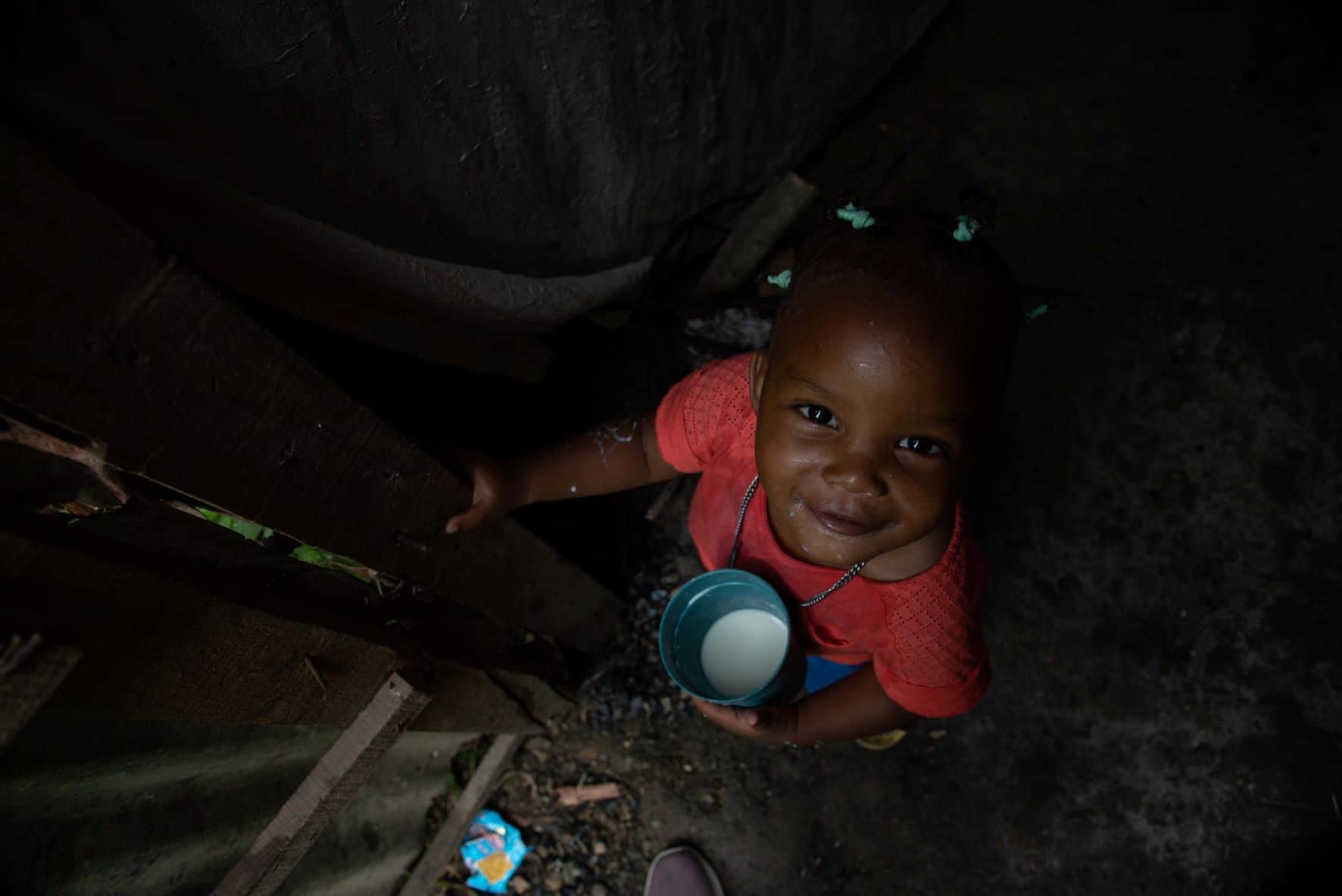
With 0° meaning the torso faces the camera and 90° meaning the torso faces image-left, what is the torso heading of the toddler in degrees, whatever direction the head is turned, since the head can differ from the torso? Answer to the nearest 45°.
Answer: approximately 45°

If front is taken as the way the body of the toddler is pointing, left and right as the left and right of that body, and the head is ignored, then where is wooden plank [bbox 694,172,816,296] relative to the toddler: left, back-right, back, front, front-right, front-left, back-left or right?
back-right
